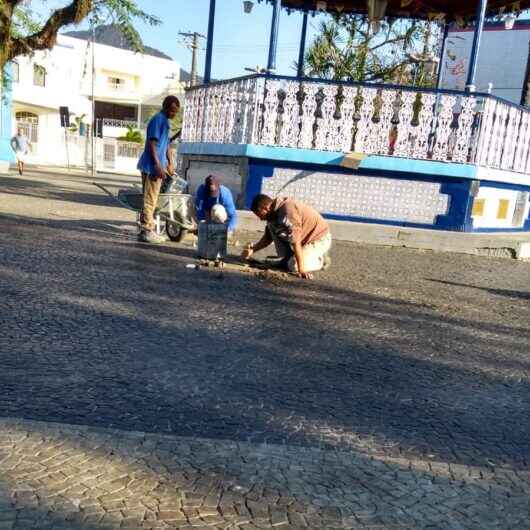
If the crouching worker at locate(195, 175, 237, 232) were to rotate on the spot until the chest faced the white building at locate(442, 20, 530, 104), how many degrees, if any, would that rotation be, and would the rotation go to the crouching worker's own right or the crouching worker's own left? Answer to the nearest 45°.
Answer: approximately 135° to the crouching worker's own left

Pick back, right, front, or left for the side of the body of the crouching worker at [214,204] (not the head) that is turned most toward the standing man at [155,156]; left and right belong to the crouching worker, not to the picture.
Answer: right

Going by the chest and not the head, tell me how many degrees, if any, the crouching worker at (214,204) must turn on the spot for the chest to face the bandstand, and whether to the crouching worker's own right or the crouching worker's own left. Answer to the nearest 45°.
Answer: approximately 135° to the crouching worker's own left

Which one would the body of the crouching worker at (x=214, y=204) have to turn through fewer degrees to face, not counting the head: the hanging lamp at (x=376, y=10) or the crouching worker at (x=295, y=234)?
the crouching worker

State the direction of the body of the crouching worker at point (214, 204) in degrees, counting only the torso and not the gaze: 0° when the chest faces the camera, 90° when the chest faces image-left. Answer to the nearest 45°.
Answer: approximately 0°

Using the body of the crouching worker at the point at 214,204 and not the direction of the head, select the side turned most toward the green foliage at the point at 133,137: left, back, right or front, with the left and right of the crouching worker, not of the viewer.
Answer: back

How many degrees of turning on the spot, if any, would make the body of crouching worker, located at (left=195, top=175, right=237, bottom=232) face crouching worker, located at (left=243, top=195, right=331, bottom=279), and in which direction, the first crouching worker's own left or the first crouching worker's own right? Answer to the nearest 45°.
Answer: approximately 45° to the first crouching worker's own left

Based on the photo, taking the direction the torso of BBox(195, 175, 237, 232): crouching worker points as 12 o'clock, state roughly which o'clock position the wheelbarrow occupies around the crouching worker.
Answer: The wheelbarrow is roughly at 4 o'clock from the crouching worker.
